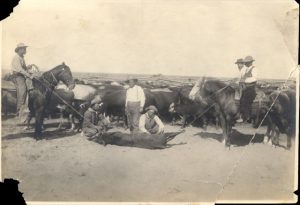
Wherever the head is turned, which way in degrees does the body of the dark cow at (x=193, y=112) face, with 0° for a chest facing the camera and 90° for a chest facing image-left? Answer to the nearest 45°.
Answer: approximately 90°

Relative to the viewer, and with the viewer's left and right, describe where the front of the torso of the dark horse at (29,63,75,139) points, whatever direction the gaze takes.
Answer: facing to the right of the viewer

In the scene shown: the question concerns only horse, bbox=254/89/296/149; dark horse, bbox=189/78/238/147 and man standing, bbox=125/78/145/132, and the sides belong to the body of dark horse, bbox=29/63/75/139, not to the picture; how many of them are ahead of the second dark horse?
3

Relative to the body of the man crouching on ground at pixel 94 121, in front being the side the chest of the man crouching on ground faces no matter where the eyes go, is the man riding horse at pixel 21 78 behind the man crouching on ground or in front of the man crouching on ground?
behind

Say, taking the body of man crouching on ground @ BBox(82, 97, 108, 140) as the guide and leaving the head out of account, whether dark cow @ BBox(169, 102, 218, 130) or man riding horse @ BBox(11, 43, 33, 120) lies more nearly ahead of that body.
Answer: the dark cow

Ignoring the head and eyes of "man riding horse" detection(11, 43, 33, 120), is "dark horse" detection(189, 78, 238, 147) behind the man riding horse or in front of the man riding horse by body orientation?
in front

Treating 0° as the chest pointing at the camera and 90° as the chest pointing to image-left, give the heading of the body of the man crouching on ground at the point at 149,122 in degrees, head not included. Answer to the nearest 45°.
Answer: approximately 0°

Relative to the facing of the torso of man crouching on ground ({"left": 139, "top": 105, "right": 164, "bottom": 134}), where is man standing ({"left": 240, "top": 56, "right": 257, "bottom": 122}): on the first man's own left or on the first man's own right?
on the first man's own left

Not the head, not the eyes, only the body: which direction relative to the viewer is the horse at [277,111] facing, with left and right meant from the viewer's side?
facing to the left of the viewer

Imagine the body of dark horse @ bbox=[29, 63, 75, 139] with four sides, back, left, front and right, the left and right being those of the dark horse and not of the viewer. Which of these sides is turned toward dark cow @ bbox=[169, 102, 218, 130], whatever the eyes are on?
front

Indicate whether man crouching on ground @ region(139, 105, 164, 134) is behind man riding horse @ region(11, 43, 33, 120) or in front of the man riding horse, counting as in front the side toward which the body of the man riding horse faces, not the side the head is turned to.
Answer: in front

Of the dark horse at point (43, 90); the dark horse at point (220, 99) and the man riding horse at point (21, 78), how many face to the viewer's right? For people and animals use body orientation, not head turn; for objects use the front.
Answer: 2
